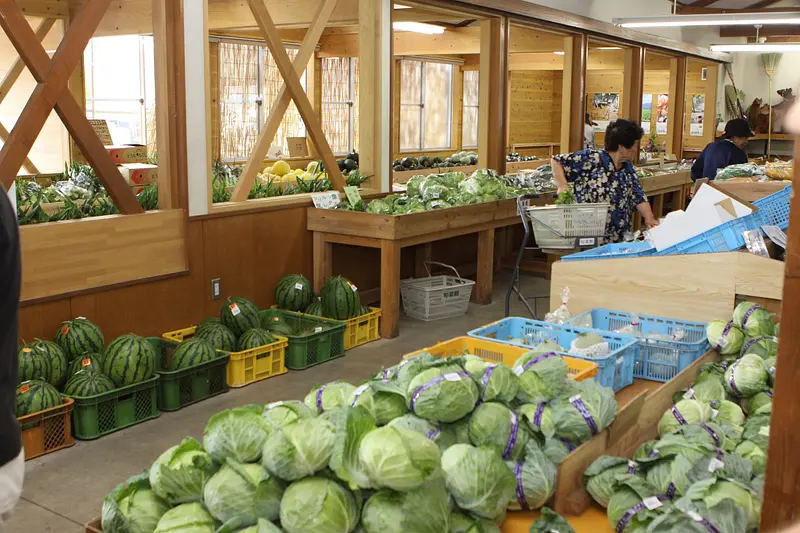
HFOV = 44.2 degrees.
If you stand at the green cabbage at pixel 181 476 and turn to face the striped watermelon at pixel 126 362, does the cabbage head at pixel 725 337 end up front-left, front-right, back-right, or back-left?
front-right

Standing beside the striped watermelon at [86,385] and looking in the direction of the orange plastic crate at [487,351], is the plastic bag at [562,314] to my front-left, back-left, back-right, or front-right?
front-left

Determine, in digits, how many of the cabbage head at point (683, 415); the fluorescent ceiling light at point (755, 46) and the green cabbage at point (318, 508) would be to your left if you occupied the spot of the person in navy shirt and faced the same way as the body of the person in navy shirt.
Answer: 1

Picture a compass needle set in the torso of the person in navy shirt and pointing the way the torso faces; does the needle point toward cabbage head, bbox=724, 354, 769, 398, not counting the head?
no

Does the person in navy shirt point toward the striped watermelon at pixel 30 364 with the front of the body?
no

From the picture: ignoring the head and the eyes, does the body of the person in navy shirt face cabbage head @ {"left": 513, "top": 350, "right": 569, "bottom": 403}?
no

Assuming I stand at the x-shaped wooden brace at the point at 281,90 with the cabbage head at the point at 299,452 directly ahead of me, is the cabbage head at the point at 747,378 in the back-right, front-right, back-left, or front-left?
front-left
